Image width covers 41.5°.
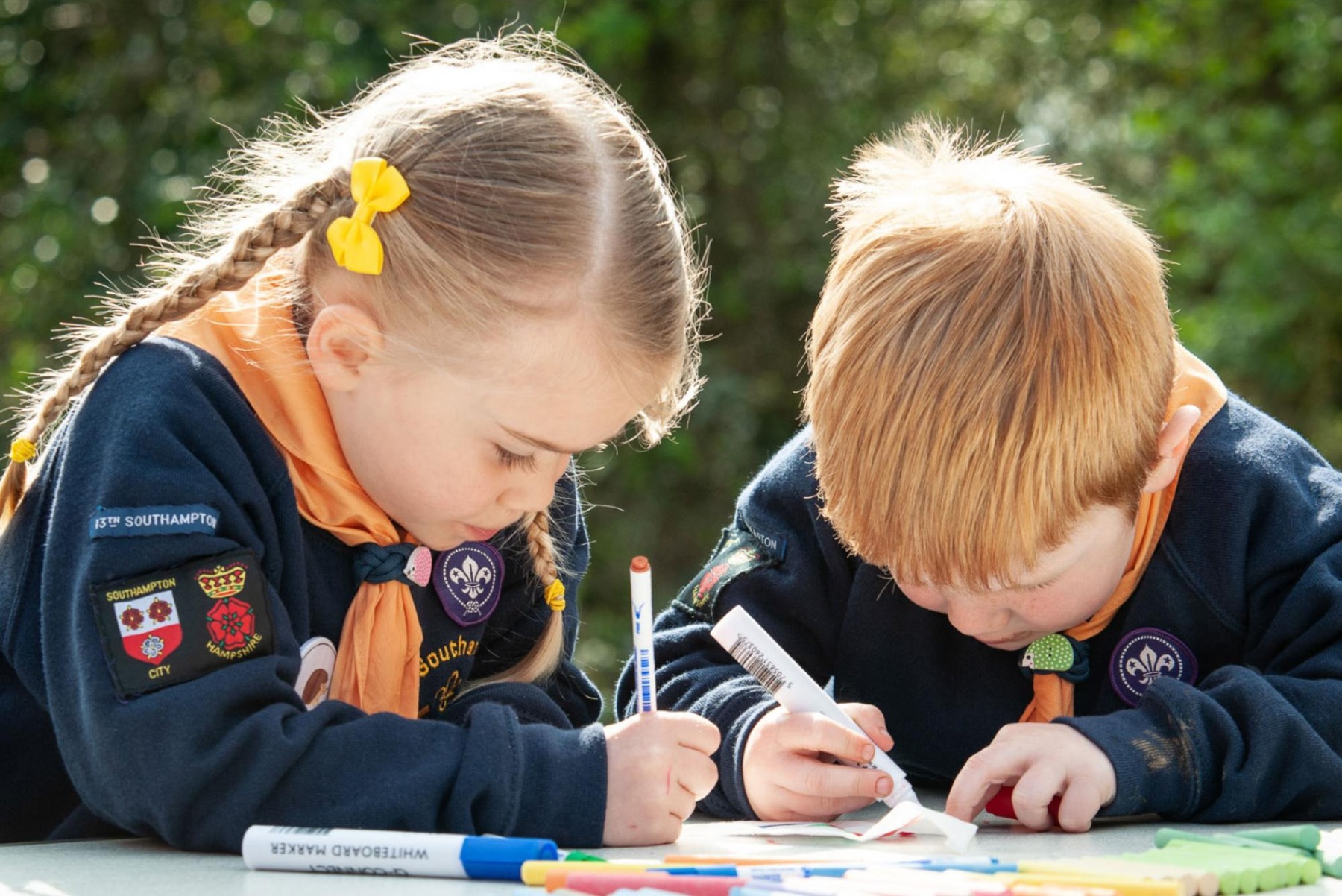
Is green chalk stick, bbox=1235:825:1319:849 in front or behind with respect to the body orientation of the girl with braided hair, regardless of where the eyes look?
in front

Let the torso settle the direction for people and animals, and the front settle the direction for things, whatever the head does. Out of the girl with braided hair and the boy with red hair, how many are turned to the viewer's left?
0

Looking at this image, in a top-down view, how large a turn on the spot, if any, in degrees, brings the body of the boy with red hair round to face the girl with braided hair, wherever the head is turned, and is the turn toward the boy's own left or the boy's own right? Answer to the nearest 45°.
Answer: approximately 90° to the boy's own right

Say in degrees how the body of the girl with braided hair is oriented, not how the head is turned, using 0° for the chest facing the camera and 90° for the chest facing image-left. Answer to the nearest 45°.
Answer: approximately 315°

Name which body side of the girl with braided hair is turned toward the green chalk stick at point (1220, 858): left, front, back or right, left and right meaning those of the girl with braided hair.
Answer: front

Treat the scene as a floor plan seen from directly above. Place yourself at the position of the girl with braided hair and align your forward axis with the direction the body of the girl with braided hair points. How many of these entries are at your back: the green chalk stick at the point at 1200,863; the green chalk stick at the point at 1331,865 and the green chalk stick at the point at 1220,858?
0

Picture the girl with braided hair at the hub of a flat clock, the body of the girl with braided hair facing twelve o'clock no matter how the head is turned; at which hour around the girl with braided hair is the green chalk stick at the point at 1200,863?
The green chalk stick is roughly at 12 o'clock from the girl with braided hair.

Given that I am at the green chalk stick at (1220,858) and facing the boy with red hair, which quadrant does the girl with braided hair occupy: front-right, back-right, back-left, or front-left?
front-left

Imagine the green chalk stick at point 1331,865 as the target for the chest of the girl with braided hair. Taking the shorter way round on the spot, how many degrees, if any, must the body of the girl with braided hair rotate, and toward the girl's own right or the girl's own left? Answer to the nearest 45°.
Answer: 0° — they already face it

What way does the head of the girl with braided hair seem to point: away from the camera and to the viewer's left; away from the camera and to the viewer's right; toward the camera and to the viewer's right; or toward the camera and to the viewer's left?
toward the camera and to the viewer's right

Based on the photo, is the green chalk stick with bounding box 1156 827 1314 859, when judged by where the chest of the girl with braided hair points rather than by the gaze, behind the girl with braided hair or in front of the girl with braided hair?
in front

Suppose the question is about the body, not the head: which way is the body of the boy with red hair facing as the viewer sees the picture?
toward the camera

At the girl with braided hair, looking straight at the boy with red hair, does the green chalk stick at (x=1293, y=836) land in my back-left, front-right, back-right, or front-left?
front-right

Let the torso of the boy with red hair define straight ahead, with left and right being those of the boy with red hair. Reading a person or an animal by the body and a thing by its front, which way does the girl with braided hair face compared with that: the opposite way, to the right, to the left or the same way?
to the left
